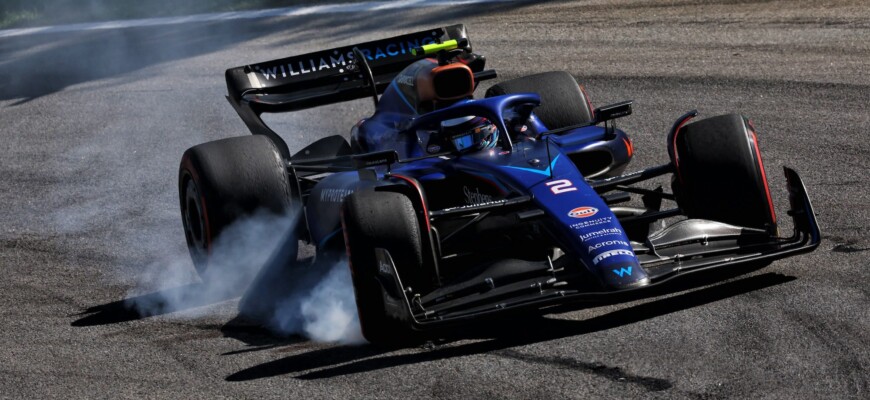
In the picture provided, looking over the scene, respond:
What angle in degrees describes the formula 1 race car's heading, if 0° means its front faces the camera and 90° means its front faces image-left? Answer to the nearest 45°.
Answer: approximately 315°
